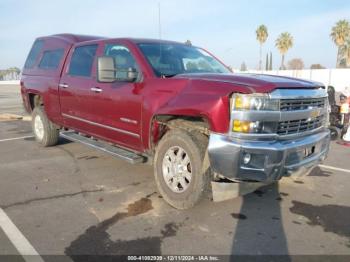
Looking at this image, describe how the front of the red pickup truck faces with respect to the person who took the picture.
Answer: facing the viewer and to the right of the viewer
